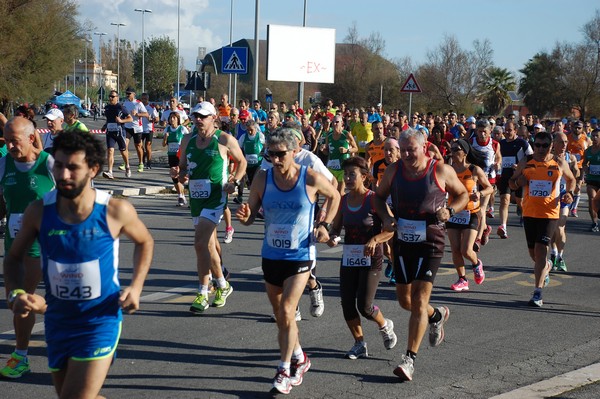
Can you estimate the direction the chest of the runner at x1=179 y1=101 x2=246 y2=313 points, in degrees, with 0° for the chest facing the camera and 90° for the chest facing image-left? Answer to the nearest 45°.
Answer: approximately 45°

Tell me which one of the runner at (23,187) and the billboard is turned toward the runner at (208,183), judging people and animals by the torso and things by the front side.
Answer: the billboard

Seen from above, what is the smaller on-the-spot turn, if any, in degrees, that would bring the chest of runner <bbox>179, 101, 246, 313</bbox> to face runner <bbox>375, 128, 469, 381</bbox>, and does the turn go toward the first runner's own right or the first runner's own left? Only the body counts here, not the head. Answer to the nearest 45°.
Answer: approximately 90° to the first runner's own left

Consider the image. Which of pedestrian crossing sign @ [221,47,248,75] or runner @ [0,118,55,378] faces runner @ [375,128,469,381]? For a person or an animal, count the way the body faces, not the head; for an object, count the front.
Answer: the pedestrian crossing sign

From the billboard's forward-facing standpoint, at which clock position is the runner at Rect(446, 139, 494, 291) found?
The runner is roughly at 12 o'clock from the billboard.

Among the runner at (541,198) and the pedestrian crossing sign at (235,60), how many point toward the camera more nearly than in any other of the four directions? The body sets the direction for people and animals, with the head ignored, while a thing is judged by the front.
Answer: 2

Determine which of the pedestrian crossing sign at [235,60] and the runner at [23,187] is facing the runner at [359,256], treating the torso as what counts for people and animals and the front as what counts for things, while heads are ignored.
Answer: the pedestrian crossing sign

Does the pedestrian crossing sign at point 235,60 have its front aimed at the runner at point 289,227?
yes

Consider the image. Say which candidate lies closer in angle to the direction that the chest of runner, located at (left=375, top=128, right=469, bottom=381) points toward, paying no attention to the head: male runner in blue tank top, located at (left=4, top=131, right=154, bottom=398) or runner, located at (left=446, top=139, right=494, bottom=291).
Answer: the male runner in blue tank top
